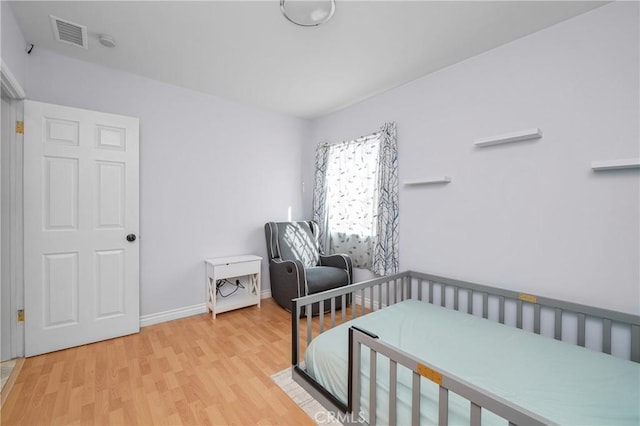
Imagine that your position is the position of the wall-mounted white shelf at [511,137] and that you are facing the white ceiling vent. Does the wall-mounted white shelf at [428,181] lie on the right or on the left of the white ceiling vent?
right

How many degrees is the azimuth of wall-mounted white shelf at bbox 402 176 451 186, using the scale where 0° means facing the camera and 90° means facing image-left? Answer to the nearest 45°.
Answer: approximately 45°

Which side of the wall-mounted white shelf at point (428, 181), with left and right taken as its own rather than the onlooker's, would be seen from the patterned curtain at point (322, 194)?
right

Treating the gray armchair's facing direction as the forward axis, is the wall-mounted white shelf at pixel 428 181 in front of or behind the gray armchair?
in front

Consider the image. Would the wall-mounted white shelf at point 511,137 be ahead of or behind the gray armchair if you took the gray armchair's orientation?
ahead

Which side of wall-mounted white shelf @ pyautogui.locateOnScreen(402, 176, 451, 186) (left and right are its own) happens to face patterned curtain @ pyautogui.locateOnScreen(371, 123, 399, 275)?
right

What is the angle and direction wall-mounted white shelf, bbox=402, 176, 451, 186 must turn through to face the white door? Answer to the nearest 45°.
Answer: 0° — it already faces it
